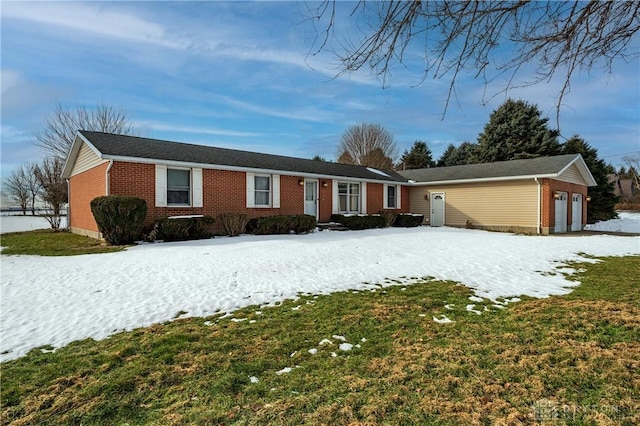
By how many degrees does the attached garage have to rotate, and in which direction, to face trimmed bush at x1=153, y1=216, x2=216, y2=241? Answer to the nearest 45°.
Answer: approximately 135° to its right

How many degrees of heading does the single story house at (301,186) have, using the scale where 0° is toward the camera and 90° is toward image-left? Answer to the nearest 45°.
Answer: approximately 315°

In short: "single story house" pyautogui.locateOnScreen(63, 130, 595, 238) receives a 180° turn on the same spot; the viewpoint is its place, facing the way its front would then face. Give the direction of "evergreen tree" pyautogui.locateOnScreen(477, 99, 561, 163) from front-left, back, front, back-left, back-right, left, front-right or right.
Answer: right

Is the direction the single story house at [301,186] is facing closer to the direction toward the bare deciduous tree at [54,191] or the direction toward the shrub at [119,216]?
the shrub

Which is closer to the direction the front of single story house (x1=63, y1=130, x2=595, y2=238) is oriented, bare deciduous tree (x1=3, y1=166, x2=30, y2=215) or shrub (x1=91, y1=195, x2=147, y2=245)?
the shrub

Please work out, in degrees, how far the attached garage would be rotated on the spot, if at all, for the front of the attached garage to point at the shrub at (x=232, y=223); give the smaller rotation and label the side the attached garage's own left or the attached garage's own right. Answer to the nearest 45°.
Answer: approximately 135° to the attached garage's own right

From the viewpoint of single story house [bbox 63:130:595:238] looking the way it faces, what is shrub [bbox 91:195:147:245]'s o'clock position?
The shrub is roughly at 3 o'clock from the single story house.

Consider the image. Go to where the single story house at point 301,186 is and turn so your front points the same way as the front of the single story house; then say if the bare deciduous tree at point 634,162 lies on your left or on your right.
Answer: on your left

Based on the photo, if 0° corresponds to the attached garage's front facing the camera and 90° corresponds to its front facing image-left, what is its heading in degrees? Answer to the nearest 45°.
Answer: approximately 270°

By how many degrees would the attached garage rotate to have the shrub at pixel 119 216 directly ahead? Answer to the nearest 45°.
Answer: approximately 135° to its right

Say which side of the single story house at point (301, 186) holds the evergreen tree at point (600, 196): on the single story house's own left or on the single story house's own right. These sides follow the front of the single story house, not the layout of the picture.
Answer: on the single story house's own left
